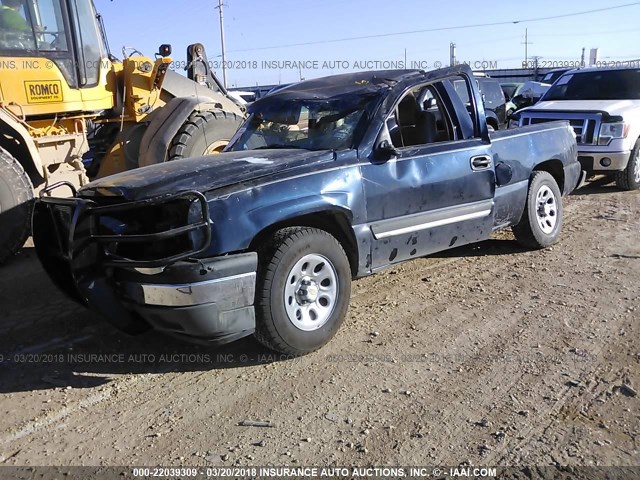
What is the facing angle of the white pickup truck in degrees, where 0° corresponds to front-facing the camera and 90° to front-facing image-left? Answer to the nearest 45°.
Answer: approximately 45°

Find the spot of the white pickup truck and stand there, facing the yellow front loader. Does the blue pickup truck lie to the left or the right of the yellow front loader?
left

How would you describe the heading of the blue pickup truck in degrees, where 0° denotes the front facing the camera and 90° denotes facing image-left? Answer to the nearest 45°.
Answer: approximately 45°

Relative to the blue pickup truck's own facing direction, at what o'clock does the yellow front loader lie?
The yellow front loader is roughly at 3 o'clock from the blue pickup truck.

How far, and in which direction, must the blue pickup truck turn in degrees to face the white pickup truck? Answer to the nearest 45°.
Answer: approximately 180°
